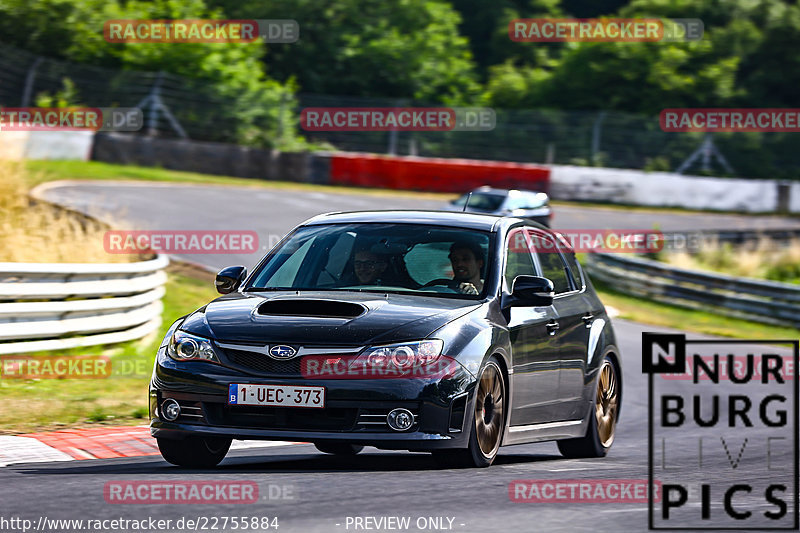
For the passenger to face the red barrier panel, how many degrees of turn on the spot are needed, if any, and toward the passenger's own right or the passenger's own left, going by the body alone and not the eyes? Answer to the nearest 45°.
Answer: approximately 135° to the passenger's own right

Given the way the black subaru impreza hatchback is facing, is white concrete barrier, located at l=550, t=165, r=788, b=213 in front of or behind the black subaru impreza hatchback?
behind

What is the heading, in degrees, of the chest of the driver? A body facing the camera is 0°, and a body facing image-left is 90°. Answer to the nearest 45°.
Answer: approximately 45°

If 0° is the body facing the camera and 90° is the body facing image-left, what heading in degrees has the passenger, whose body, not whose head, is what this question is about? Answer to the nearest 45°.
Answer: approximately 45°

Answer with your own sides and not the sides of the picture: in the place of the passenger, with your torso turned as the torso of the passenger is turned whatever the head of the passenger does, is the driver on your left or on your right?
on your left

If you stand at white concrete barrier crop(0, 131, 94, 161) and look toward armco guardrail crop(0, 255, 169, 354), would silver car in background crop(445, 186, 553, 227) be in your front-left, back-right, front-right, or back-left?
front-left

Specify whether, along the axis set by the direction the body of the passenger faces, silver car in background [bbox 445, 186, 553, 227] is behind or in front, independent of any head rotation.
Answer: behind

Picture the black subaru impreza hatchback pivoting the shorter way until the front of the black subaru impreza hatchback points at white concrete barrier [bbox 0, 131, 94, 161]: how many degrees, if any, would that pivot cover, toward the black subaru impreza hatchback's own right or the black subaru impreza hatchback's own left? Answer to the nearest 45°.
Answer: approximately 135° to the black subaru impreza hatchback's own right

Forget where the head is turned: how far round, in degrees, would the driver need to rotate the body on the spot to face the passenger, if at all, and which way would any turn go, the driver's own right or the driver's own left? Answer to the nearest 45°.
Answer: approximately 45° to the driver's own right

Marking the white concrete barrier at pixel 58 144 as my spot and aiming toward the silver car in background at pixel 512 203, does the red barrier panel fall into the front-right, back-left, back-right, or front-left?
front-left

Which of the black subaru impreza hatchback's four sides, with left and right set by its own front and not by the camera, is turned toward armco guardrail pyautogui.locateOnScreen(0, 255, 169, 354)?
right

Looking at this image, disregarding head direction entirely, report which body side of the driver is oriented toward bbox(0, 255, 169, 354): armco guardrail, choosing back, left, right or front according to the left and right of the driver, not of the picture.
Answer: right

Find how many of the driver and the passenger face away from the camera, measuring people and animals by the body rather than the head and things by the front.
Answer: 0

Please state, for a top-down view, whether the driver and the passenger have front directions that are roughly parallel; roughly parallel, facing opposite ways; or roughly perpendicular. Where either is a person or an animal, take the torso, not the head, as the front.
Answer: roughly parallel

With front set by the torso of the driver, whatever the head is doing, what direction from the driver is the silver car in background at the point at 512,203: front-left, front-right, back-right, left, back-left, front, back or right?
back-right
